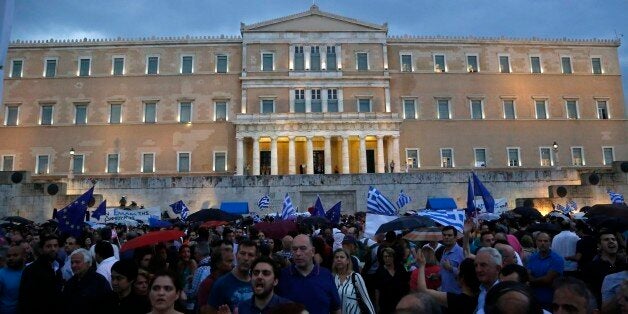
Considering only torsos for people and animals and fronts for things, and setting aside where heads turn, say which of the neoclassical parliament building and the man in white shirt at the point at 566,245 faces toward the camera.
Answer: the neoclassical parliament building

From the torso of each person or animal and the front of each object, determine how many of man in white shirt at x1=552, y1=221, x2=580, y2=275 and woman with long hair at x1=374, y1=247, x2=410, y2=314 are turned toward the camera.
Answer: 1

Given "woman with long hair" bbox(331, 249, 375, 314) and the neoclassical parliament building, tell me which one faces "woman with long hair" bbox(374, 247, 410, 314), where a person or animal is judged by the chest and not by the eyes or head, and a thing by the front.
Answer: the neoclassical parliament building

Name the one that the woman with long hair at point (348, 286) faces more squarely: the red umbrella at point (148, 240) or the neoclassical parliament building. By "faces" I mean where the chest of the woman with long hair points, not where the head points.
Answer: the red umbrella

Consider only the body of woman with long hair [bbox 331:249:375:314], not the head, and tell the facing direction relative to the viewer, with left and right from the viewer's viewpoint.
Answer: facing the viewer and to the left of the viewer

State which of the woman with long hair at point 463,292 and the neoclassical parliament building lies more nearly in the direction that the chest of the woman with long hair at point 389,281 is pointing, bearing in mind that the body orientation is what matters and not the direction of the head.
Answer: the woman with long hair

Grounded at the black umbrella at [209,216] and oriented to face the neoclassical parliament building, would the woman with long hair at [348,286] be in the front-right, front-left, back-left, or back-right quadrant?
back-right

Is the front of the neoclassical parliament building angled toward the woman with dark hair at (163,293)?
yes

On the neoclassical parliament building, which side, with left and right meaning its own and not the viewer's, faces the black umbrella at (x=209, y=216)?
front

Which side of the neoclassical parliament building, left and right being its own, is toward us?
front

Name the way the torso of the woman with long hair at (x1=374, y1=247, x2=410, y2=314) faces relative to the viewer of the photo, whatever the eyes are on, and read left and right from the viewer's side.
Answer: facing the viewer

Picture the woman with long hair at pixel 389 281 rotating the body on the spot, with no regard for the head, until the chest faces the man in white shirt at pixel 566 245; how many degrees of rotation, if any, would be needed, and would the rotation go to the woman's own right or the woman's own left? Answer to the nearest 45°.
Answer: approximately 135° to the woman's own left
